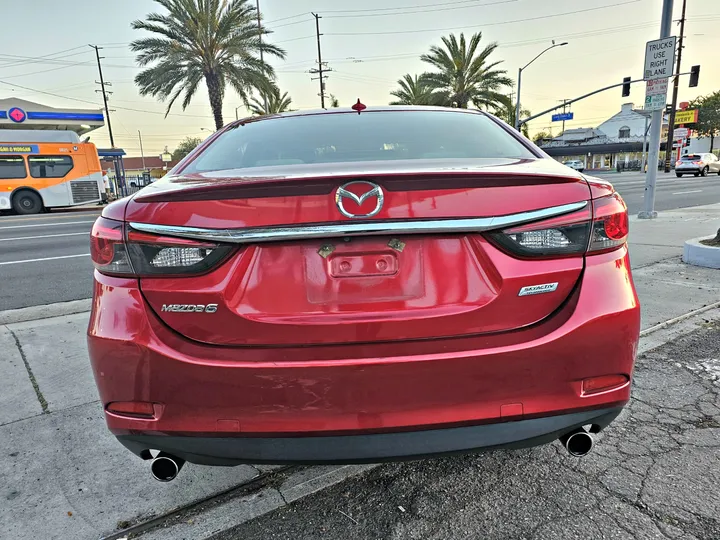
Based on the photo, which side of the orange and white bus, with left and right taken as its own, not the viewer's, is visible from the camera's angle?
left

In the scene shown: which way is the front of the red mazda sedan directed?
away from the camera

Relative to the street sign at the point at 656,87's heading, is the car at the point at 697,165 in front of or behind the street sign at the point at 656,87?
behind

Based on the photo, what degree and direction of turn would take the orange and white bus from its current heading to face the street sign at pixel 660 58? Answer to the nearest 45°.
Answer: approximately 135° to its left

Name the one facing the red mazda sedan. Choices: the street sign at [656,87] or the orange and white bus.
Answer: the street sign

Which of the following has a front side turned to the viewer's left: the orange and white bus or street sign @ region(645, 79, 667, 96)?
the orange and white bus
